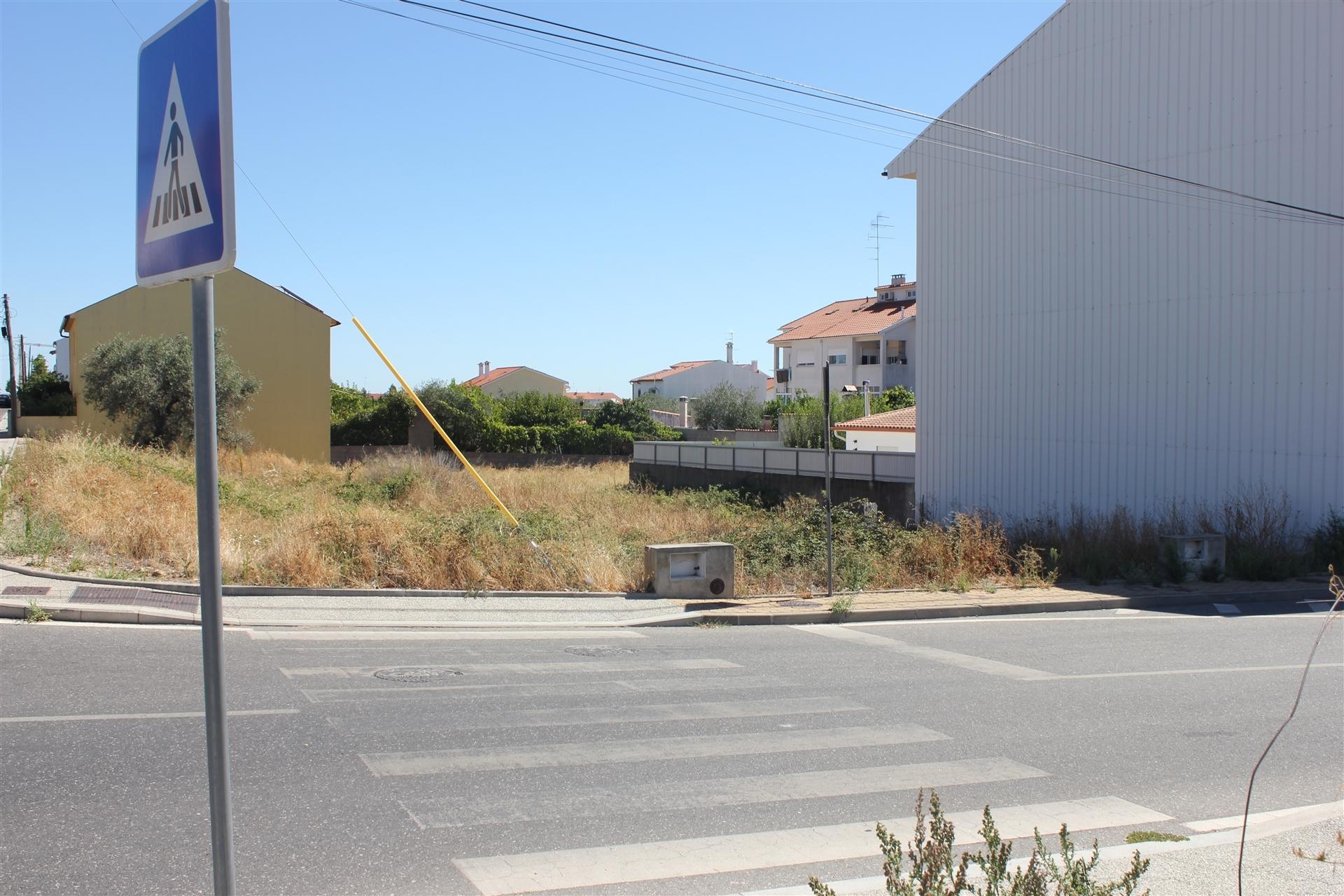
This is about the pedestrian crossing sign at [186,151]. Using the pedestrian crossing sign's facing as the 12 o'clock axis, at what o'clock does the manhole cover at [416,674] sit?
The manhole cover is roughly at 5 o'clock from the pedestrian crossing sign.

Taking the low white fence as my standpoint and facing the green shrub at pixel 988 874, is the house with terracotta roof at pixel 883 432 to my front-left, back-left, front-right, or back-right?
back-left

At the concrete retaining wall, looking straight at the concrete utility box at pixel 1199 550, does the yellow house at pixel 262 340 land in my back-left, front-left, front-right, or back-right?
back-right

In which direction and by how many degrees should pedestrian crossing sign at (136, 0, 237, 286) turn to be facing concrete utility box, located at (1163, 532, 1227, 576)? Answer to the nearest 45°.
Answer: approximately 180°

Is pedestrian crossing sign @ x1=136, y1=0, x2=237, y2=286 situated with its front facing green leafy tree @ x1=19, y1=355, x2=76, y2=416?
no

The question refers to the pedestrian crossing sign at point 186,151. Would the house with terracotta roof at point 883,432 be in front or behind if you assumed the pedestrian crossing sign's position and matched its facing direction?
behind

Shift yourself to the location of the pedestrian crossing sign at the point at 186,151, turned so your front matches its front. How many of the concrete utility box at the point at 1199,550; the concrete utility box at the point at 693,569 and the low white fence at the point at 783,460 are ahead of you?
0

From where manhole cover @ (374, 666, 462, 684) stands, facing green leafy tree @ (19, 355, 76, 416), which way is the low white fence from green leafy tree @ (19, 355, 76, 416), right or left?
right

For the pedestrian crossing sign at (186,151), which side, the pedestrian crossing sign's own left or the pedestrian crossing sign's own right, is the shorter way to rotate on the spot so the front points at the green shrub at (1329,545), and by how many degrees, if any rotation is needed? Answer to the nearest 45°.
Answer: approximately 180°

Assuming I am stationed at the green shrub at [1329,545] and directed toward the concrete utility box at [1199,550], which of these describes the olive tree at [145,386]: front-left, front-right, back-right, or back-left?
front-right

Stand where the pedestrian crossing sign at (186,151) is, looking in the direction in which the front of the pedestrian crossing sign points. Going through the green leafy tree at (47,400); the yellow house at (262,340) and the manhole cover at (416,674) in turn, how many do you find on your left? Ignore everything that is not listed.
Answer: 0

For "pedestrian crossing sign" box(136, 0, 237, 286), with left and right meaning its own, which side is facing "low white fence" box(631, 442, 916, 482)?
back

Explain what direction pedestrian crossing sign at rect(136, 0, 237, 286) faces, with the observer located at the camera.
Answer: facing the viewer and to the left of the viewer

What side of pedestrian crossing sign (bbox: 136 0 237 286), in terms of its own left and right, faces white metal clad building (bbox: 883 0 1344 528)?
back
